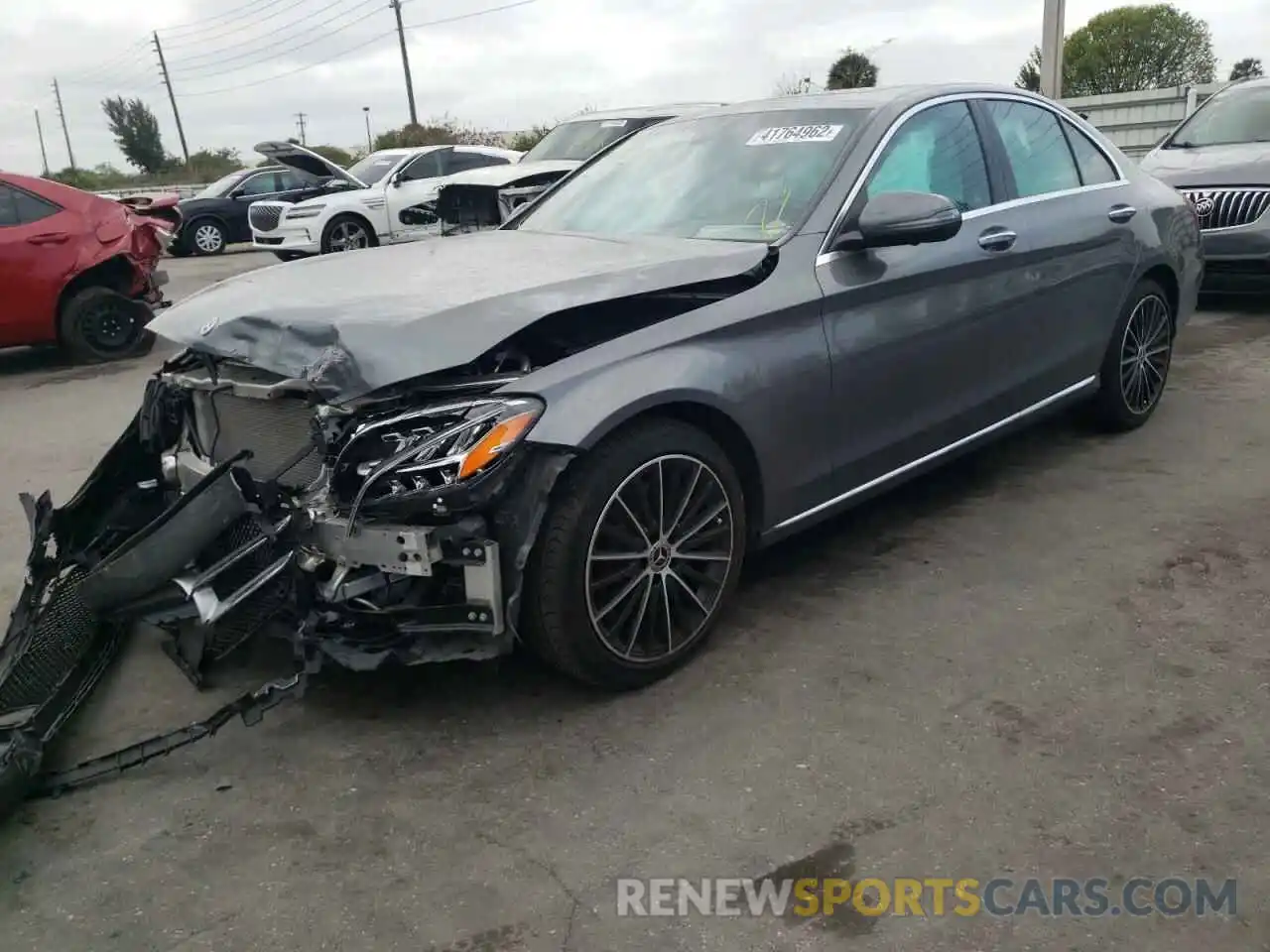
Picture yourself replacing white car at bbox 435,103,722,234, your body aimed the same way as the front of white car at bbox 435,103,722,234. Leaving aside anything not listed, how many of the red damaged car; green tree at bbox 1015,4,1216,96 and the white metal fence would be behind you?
2

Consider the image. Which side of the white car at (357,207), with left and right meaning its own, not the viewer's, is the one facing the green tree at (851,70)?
back

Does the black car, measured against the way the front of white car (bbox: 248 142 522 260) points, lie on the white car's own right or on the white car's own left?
on the white car's own right

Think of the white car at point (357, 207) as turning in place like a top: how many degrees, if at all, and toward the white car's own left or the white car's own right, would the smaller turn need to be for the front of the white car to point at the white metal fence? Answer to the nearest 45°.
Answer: approximately 135° to the white car's own left

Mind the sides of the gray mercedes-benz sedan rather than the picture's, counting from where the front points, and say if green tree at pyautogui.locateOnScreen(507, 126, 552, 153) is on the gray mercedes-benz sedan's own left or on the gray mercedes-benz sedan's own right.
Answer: on the gray mercedes-benz sedan's own right

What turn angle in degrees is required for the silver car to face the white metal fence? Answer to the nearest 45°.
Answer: approximately 135° to its right

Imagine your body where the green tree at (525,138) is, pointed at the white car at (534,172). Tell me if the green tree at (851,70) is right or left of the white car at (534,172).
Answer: left

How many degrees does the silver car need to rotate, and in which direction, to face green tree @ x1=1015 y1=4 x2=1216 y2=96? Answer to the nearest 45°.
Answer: approximately 135° to its right
